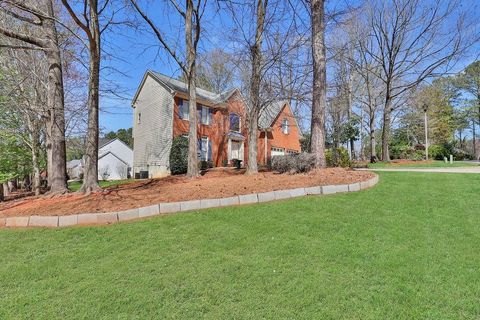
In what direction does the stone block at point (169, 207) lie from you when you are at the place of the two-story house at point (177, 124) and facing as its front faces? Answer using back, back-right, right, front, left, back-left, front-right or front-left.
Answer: front-right

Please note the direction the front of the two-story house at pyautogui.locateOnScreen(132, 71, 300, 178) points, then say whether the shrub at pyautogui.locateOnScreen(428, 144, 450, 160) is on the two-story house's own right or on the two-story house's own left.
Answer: on the two-story house's own left

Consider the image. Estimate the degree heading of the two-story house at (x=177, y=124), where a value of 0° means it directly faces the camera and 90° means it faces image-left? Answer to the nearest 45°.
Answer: approximately 315°

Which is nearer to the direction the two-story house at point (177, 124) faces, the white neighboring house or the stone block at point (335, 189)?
the stone block

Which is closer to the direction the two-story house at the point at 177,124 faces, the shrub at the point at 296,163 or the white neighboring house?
the shrub

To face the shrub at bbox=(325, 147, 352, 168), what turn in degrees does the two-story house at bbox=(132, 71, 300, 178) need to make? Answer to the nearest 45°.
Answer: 0° — it already faces it

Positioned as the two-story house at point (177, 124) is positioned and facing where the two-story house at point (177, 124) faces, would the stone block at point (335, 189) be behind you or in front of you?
in front
